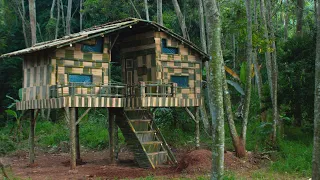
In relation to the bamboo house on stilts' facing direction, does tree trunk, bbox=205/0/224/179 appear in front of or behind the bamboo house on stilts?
in front

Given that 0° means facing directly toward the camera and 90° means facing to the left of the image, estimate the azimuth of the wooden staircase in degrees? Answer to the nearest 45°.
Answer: approximately 315°

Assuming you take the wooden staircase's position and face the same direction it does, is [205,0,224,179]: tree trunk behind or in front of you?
in front

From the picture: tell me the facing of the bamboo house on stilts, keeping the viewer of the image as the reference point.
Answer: facing the viewer and to the right of the viewer
